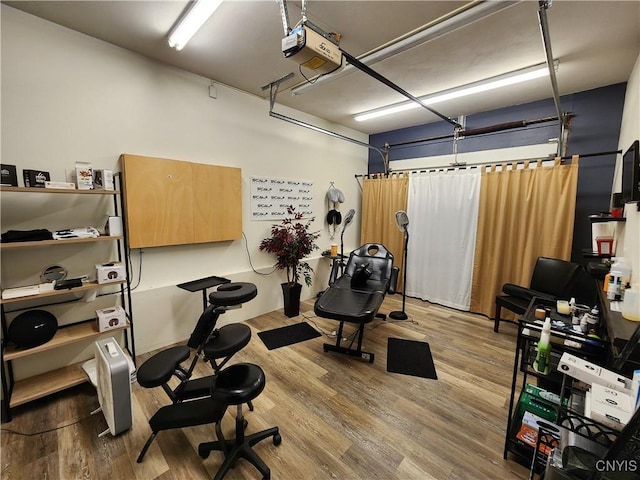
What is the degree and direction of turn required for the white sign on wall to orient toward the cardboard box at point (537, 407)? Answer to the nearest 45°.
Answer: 0° — it already faces it

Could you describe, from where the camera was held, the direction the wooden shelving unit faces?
facing the viewer and to the right of the viewer

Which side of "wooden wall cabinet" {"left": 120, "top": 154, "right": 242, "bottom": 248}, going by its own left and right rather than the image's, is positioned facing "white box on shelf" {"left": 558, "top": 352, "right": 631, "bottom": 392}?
front

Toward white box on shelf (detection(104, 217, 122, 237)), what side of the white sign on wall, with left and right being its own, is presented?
right

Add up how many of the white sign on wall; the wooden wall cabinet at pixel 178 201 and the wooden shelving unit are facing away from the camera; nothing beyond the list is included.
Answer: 0

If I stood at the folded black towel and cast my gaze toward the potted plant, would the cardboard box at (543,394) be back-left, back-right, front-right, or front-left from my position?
front-right

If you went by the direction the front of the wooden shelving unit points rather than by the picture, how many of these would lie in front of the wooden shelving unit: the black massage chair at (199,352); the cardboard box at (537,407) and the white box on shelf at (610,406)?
3

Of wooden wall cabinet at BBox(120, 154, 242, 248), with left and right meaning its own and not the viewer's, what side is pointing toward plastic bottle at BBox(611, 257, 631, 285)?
front

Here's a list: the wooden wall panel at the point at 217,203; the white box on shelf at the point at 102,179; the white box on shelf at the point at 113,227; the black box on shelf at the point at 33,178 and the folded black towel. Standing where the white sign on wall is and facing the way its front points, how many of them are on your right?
5

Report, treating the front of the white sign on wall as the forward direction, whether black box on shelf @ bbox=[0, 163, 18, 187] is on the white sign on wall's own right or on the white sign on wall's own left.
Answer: on the white sign on wall's own right

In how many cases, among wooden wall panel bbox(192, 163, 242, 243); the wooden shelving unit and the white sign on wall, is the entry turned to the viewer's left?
0

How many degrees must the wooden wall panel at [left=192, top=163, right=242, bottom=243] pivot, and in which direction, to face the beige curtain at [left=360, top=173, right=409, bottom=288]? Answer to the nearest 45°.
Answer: approximately 45° to its left
